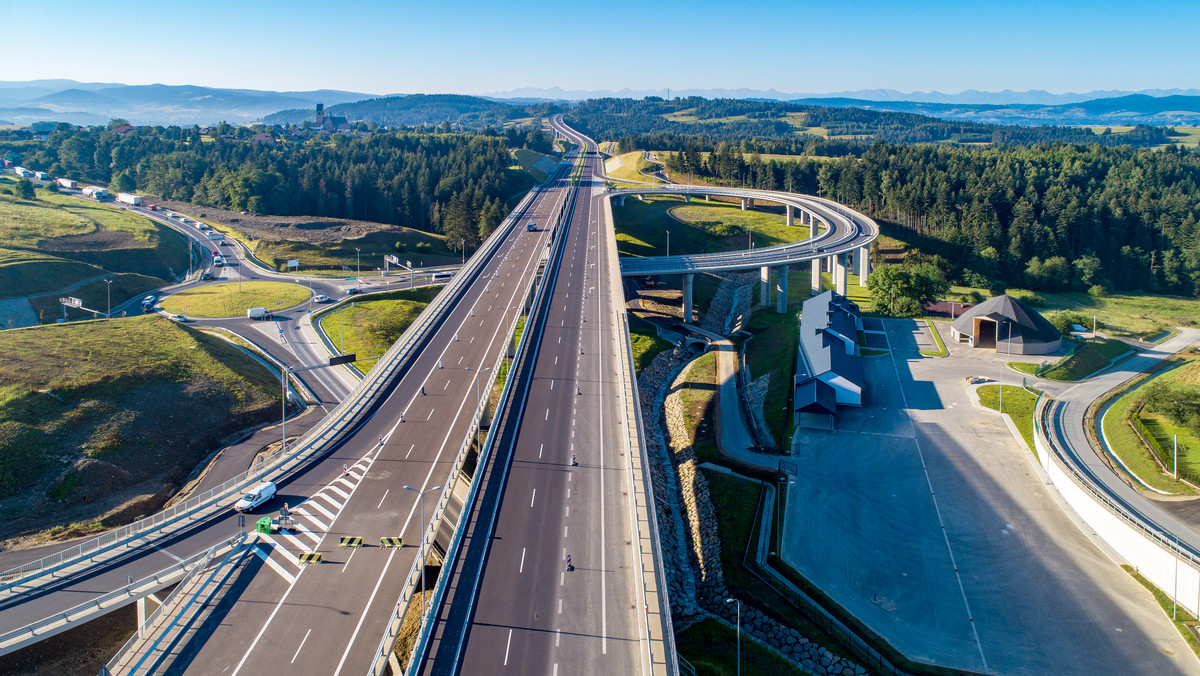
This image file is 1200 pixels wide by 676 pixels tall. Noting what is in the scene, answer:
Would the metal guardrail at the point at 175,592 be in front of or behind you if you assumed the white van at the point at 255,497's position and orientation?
in front

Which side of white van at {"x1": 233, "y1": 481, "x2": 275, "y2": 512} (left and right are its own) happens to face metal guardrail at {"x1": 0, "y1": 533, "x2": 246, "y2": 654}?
front

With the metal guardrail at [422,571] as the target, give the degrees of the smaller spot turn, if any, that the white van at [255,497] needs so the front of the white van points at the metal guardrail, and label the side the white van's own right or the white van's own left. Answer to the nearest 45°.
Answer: approximately 90° to the white van's own left

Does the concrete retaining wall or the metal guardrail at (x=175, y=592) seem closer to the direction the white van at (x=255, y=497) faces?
the metal guardrail

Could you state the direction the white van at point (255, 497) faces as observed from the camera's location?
facing the viewer and to the left of the viewer

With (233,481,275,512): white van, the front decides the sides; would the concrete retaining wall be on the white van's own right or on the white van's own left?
on the white van's own left
